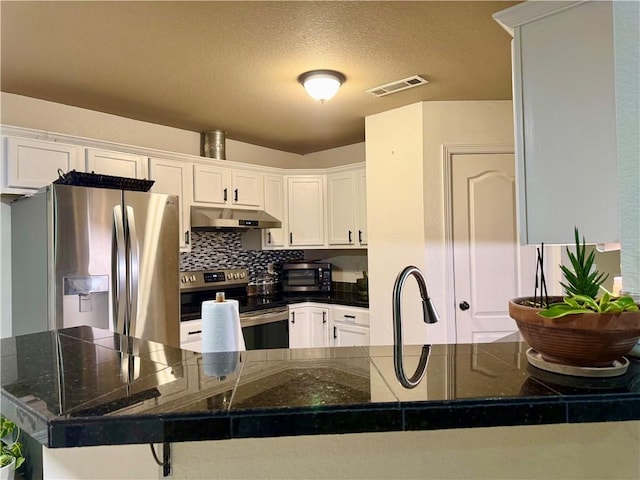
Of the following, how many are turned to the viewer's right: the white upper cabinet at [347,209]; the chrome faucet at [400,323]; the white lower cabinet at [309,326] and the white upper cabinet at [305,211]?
1

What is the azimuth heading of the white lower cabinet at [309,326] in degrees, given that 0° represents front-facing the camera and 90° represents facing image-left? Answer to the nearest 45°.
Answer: approximately 0°

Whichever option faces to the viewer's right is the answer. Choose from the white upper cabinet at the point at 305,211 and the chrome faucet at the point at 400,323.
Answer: the chrome faucet

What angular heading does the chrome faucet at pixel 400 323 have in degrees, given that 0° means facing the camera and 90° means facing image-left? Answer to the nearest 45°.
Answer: approximately 270°

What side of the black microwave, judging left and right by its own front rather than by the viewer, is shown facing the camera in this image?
front

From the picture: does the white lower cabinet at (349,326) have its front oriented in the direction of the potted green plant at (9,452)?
yes

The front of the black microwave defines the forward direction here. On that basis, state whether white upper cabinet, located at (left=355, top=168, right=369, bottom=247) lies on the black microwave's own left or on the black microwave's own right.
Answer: on the black microwave's own left

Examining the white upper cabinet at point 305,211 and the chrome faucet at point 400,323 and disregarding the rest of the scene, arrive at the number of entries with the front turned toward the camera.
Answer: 1

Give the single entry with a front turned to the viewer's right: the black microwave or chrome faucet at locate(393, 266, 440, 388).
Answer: the chrome faucet

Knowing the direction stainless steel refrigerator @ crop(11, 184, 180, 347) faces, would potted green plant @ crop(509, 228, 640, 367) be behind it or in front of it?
in front

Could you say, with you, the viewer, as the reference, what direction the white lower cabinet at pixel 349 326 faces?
facing the viewer and to the left of the viewer

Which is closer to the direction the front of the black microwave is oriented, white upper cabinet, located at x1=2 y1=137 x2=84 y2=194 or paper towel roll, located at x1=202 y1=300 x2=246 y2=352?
the paper towel roll

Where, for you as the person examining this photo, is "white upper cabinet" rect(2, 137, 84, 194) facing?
facing the viewer and to the right of the viewer

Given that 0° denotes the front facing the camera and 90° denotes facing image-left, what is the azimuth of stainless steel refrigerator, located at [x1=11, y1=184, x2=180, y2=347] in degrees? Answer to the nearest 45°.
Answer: approximately 315°

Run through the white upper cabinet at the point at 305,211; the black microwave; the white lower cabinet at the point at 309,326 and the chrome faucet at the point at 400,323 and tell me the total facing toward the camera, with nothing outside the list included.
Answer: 3
